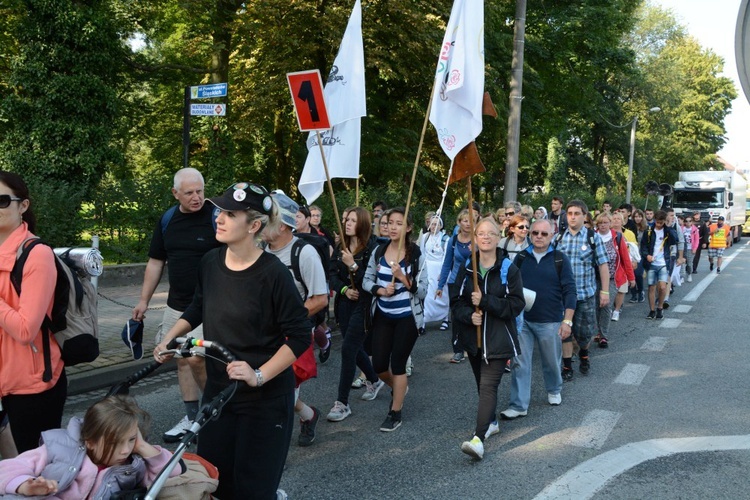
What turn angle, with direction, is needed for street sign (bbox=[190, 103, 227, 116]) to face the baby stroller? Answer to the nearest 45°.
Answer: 0° — it already faces it

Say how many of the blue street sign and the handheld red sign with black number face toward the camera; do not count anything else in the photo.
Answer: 2

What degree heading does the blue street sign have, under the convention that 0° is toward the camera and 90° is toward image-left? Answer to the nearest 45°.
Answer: approximately 0°

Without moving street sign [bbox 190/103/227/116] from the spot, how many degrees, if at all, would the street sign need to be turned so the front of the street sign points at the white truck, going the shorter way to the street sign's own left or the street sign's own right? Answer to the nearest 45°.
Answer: approximately 135° to the street sign's own left

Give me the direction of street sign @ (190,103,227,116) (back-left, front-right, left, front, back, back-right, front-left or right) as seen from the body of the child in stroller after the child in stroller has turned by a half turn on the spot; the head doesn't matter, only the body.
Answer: front-right

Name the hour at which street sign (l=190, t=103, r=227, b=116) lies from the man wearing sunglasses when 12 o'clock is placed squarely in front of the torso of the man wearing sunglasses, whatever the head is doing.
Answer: The street sign is roughly at 3 o'clock from the man wearing sunglasses.

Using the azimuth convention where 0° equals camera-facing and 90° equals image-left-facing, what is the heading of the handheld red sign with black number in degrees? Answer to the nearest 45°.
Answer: approximately 0°

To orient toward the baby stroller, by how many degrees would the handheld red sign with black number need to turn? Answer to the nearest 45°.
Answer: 0° — it already faces it

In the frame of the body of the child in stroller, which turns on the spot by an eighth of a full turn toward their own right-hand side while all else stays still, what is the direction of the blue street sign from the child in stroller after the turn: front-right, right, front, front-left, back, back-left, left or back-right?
back
